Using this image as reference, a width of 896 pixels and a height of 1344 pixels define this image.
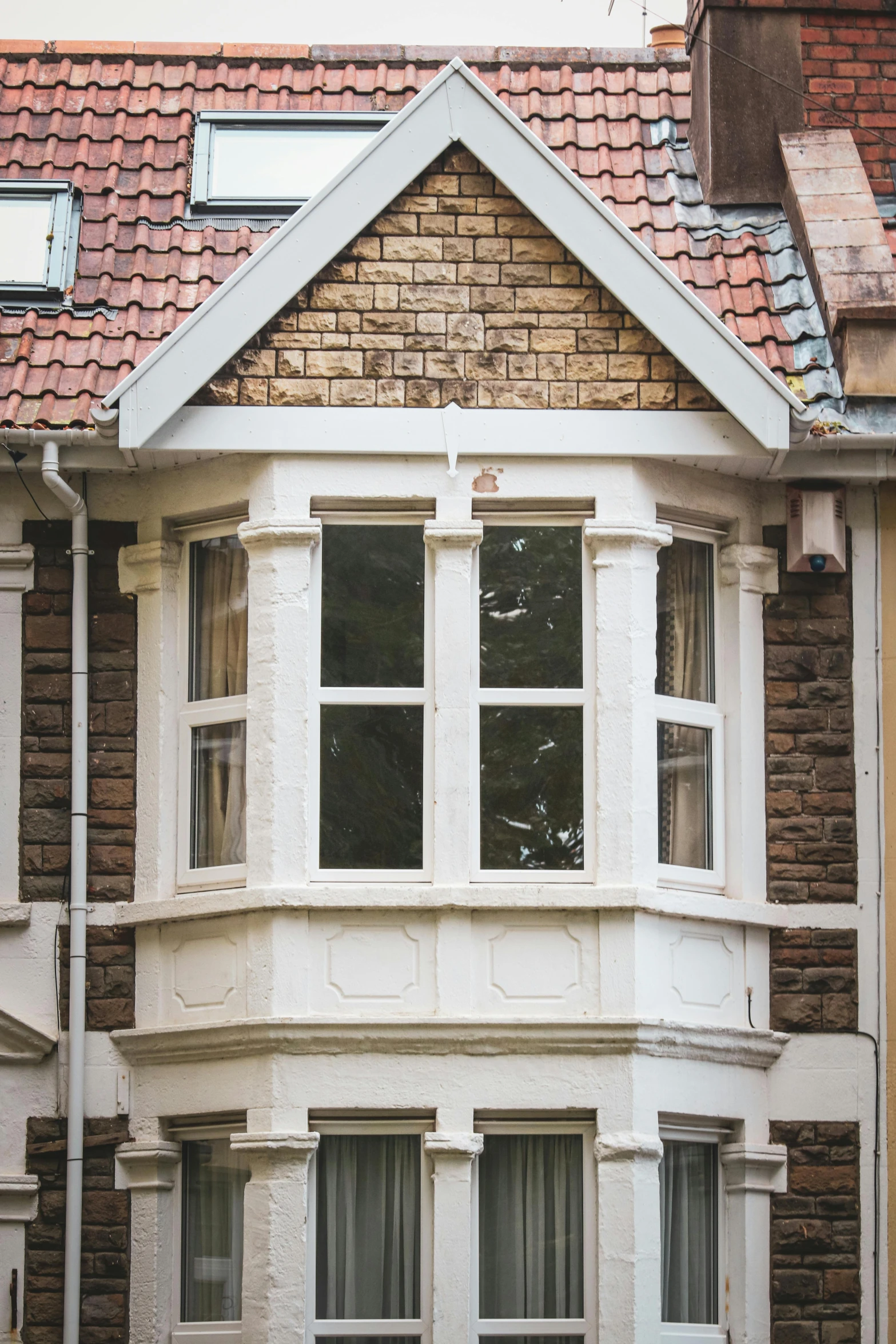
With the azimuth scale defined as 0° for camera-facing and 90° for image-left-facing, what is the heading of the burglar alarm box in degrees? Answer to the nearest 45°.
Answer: approximately 0°

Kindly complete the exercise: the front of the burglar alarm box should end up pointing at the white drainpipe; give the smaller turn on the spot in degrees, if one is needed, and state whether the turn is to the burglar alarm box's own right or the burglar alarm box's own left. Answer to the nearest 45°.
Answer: approximately 90° to the burglar alarm box's own right
